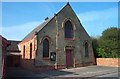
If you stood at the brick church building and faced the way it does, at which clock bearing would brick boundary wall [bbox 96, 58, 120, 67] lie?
The brick boundary wall is roughly at 10 o'clock from the brick church building.

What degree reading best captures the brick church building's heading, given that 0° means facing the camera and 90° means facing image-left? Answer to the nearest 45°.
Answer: approximately 315°

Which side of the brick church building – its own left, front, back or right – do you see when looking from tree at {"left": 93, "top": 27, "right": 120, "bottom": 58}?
left
